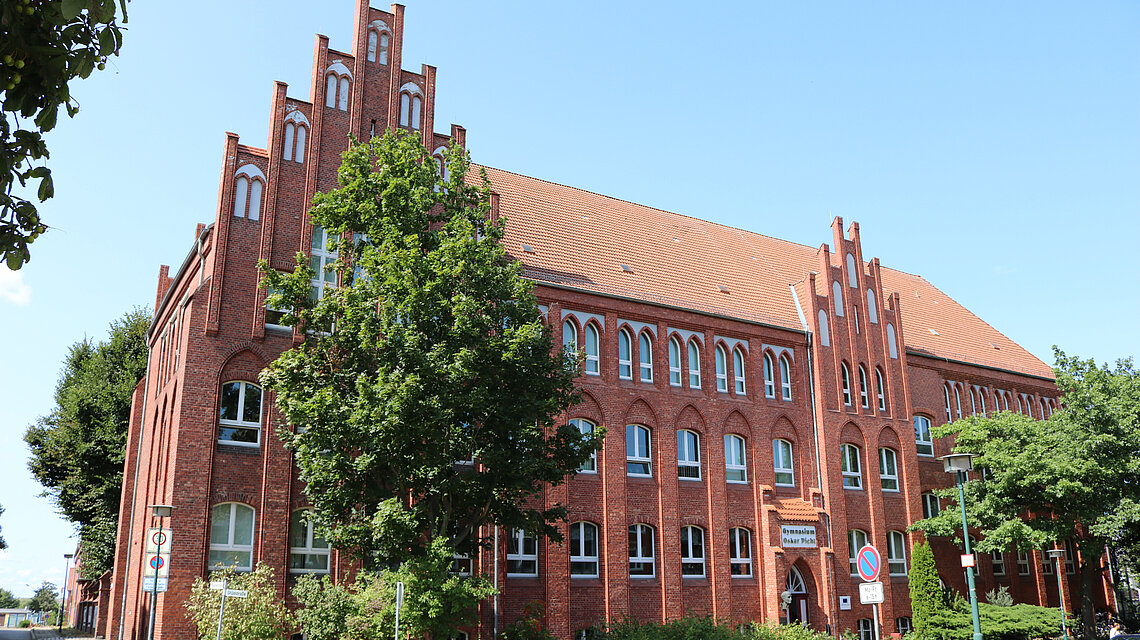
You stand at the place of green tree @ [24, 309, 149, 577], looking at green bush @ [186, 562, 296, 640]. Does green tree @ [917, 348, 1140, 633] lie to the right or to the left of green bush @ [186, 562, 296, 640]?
left

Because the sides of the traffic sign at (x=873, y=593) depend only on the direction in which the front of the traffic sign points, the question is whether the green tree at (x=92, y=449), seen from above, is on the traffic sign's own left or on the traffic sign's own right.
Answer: on the traffic sign's own right

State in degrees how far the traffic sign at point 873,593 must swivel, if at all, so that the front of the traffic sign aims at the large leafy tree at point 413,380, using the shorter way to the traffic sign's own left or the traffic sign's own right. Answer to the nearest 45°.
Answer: approximately 90° to the traffic sign's own right

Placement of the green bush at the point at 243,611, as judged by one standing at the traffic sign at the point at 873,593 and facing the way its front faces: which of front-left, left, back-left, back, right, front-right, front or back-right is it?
right

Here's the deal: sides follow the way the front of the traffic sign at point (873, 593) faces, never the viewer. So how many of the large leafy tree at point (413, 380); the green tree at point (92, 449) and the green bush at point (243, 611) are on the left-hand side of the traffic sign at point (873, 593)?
0

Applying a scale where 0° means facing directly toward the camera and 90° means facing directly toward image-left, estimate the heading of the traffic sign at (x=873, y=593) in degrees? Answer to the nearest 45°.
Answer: approximately 0°
